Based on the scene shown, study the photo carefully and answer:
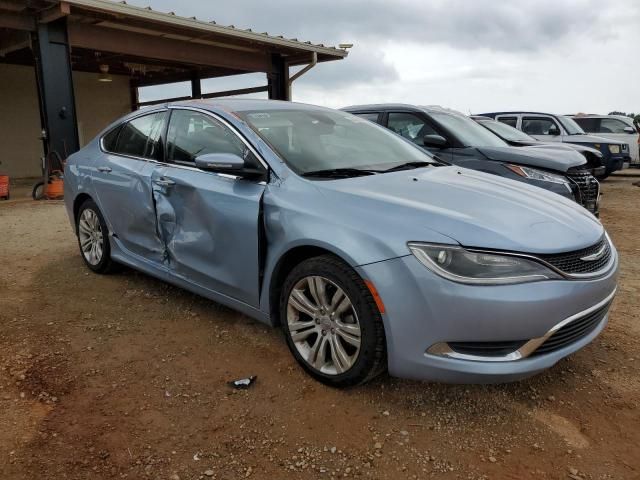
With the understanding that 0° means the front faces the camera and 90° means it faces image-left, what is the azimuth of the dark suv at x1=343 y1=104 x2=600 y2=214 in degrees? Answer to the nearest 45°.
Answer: approximately 315°

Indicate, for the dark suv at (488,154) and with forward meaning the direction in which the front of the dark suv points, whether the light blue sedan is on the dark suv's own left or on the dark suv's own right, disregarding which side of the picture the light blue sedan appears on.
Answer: on the dark suv's own right

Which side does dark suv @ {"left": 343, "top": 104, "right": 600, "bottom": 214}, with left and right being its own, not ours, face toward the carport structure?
back

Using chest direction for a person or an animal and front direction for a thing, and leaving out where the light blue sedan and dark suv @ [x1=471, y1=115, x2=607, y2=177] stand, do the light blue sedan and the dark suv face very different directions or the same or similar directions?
same or similar directions

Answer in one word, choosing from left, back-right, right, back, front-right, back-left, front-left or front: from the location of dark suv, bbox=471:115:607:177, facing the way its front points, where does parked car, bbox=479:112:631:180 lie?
back-left

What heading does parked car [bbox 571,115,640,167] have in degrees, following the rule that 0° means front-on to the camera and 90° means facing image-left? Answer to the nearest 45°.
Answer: approximately 270°

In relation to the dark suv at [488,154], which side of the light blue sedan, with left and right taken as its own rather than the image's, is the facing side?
left

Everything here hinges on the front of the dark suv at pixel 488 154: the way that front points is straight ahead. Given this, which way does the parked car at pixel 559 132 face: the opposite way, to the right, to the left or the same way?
the same way

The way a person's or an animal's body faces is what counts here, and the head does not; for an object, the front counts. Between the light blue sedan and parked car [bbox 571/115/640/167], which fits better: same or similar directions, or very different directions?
same or similar directions

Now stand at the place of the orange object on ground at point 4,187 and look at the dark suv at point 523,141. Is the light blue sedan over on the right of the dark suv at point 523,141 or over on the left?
right

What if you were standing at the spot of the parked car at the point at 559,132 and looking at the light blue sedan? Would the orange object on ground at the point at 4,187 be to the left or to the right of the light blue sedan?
right

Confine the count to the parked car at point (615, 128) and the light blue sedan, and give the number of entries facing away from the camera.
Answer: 0

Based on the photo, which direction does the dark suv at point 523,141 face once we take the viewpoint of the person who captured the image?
facing the viewer and to the right of the viewer
